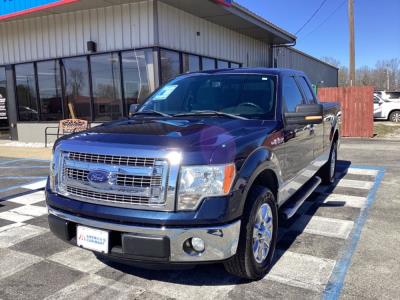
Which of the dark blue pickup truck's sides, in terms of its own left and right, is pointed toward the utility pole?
back

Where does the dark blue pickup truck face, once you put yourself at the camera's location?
facing the viewer and to the left of the viewer

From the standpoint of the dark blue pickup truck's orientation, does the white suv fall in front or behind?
behind
